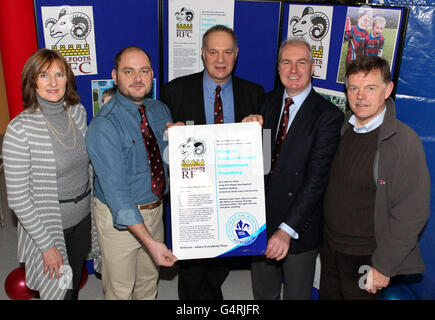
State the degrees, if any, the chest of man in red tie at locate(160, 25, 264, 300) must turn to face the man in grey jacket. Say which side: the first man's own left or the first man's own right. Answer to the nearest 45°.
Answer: approximately 45° to the first man's own left

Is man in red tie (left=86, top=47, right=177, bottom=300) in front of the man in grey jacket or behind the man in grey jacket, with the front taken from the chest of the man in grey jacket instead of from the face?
in front

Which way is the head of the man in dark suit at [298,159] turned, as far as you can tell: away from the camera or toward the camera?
toward the camera

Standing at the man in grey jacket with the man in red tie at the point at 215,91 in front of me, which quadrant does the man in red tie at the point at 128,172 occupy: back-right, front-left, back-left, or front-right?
front-left

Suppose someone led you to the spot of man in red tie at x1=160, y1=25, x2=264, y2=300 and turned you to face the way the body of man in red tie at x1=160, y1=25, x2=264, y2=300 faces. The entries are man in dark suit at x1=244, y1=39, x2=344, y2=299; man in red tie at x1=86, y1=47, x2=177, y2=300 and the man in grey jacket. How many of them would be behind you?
0

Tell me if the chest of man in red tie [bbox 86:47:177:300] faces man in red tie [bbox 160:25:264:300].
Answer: no

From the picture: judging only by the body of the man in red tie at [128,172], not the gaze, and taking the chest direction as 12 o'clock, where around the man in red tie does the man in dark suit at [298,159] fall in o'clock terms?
The man in dark suit is roughly at 11 o'clock from the man in red tie.

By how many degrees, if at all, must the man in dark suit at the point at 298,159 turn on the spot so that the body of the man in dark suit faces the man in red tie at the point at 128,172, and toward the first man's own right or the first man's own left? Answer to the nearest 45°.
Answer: approximately 45° to the first man's own right

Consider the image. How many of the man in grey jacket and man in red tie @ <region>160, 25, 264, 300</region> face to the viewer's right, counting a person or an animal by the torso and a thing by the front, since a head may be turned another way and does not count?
0

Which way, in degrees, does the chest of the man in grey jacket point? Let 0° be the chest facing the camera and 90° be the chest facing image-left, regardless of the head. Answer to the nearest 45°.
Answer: approximately 45°

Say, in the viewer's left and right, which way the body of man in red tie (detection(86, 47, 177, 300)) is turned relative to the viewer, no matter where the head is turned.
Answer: facing the viewer and to the right of the viewer

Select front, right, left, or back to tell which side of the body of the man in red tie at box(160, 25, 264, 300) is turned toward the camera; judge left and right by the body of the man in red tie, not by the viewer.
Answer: front

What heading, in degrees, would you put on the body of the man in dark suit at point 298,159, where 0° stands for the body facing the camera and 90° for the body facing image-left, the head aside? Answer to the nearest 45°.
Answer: approximately 45°

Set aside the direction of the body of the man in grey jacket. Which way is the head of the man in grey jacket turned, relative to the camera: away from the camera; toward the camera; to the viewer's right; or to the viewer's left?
toward the camera

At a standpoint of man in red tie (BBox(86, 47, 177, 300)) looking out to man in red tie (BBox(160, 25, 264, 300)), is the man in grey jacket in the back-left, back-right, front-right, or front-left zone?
front-right

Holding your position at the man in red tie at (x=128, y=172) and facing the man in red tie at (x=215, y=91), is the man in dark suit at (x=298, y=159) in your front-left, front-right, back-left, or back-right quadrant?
front-right

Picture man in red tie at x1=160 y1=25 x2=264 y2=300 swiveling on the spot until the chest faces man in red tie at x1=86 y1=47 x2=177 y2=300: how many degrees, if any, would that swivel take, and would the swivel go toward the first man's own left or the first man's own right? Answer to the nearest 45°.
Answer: approximately 45° to the first man's own right

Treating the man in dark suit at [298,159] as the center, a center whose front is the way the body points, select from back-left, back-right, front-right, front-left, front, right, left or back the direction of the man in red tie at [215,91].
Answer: right

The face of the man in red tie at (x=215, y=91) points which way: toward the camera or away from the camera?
toward the camera
